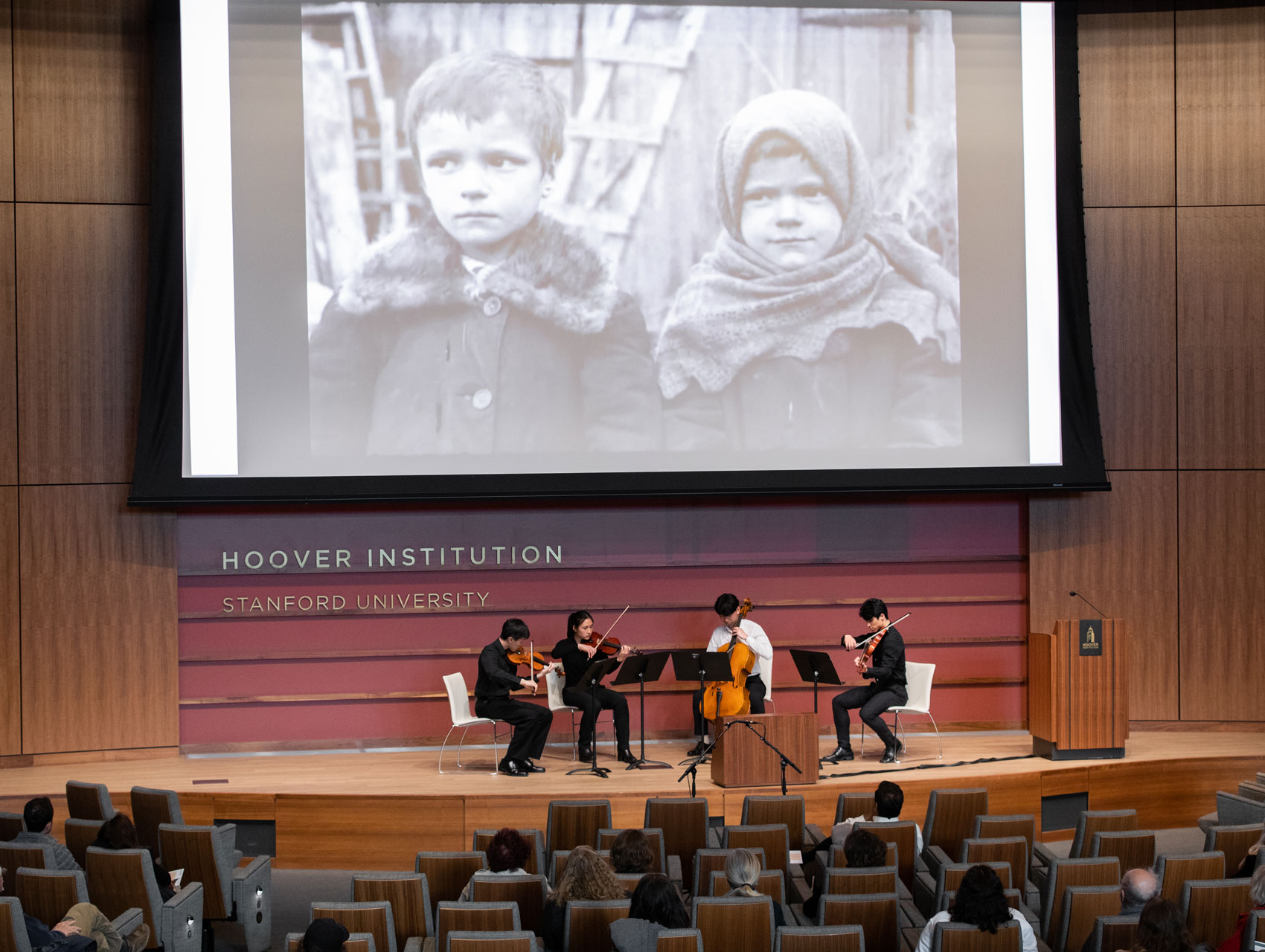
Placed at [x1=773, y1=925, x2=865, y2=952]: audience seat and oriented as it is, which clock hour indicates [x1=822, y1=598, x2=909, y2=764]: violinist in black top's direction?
The violinist in black top is roughly at 12 o'clock from the audience seat.

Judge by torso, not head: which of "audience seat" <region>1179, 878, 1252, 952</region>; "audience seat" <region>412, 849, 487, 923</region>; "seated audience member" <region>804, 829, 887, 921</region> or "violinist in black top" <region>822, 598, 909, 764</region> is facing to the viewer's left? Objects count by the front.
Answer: the violinist in black top

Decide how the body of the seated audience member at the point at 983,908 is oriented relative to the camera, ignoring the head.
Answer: away from the camera

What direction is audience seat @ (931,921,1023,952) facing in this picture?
away from the camera

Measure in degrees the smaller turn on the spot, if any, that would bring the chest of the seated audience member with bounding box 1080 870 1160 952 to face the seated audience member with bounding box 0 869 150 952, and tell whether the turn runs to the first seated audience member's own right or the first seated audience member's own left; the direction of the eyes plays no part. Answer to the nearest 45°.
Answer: approximately 45° to the first seated audience member's own left

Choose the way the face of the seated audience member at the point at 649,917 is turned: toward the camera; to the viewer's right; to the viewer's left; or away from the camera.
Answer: away from the camera

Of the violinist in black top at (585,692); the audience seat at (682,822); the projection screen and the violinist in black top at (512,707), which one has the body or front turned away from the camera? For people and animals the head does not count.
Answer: the audience seat

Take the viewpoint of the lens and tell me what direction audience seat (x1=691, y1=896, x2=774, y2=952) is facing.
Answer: facing away from the viewer

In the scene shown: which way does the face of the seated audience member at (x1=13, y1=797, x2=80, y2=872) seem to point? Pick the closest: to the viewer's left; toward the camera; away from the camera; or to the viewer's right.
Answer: away from the camera

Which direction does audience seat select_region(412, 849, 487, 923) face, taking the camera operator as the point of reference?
facing away from the viewer

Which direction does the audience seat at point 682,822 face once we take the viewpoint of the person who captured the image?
facing away from the viewer

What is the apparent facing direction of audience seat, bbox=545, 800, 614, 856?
away from the camera

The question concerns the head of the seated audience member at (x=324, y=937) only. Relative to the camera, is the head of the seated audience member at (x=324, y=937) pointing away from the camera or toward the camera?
away from the camera

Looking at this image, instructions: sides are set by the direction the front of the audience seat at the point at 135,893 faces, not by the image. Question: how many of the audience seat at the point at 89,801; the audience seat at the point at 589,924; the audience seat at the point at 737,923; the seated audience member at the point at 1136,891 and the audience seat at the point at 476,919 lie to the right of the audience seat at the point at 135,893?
4

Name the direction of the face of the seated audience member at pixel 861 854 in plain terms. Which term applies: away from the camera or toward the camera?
away from the camera

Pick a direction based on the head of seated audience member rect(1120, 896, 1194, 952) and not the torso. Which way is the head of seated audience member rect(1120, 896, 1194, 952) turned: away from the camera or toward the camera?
away from the camera

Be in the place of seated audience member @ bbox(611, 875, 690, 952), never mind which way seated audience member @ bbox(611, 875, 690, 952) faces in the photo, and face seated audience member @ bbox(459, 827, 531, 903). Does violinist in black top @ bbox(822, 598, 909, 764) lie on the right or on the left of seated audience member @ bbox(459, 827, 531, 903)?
right

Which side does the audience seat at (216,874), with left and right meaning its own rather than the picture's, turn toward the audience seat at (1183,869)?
right

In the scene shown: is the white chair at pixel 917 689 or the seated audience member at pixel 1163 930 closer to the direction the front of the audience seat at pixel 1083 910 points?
the white chair
